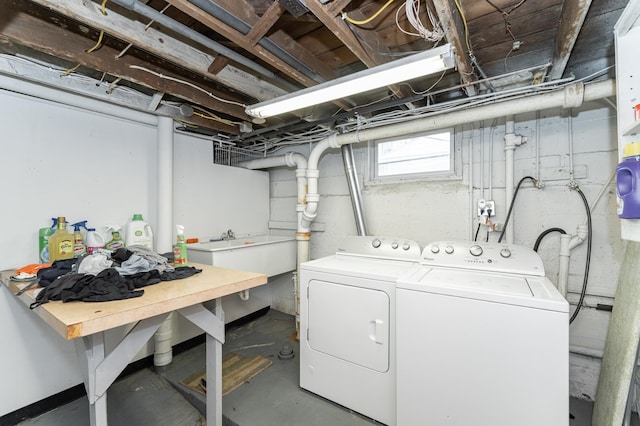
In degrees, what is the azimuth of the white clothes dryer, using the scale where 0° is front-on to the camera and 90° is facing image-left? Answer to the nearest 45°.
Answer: approximately 45°

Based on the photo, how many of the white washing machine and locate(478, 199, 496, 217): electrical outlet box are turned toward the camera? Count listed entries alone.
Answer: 2

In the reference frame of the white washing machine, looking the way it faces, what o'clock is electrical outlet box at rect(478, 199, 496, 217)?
The electrical outlet box is roughly at 6 o'clock from the white washing machine.

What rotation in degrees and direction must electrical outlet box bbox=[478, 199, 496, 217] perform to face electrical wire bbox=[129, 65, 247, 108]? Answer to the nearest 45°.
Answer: approximately 45° to its right

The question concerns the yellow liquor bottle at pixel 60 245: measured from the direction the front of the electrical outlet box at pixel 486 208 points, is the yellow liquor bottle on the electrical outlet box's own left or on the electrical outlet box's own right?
on the electrical outlet box's own right

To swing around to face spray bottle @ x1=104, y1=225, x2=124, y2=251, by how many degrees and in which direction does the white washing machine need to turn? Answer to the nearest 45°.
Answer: approximately 90° to its right

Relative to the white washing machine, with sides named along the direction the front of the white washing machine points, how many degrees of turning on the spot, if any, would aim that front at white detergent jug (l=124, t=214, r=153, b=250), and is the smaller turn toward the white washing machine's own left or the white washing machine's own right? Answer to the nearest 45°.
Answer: approximately 90° to the white washing machine's own right

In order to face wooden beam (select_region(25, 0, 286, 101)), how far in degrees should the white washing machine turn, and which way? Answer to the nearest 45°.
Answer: approximately 45° to its right

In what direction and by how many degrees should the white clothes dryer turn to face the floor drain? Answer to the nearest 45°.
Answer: approximately 90° to its right

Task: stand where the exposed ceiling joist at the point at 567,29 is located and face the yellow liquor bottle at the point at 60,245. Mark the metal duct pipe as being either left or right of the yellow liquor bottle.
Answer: right

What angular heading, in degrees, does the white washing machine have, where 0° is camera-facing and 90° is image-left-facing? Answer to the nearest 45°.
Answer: approximately 0°

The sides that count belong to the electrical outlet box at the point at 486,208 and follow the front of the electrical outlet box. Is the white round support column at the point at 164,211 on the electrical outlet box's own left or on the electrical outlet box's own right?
on the electrical outlet box's own right

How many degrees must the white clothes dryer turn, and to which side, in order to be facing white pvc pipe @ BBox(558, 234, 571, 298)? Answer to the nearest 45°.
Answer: approximately 135° to its left
